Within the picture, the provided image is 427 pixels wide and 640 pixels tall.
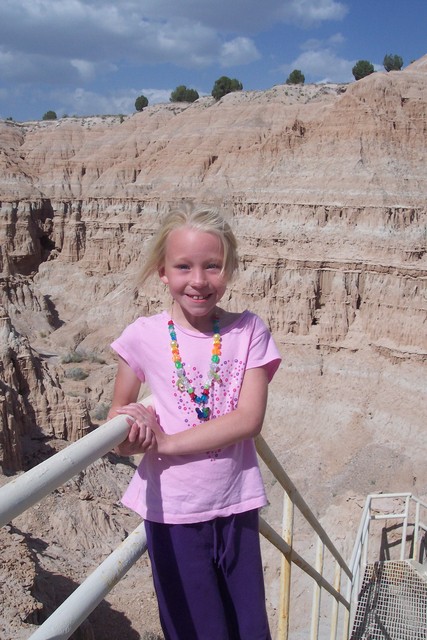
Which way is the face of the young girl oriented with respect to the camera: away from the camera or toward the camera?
toward the camera

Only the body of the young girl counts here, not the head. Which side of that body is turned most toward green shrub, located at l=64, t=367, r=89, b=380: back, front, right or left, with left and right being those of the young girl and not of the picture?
back

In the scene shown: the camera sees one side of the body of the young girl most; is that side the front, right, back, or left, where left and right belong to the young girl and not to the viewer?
front

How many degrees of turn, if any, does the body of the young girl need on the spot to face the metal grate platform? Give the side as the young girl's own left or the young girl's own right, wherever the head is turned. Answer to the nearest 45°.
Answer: approximately 135° to the young girl's own left
